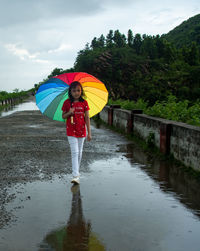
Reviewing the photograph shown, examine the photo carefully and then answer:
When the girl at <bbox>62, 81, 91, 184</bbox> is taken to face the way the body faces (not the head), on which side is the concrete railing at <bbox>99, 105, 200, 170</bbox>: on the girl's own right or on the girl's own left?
on the girl's own left

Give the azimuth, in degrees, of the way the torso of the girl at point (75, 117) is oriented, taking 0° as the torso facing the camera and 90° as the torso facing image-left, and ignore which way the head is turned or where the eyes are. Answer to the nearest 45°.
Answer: approximately 0°
